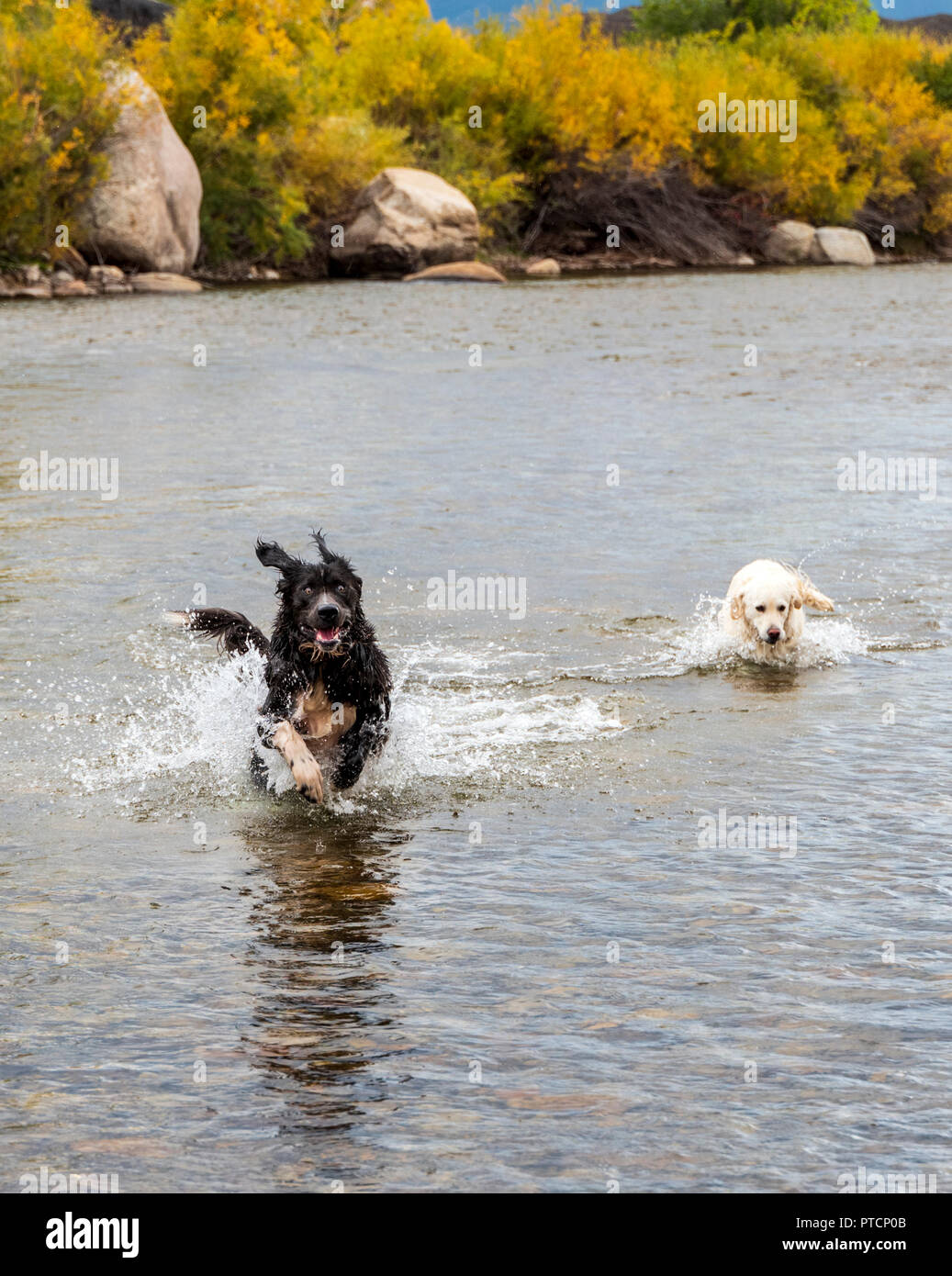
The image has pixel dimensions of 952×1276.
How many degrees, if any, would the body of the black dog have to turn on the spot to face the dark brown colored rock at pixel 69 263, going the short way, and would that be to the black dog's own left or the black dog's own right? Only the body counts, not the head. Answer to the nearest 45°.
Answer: approximately 180°

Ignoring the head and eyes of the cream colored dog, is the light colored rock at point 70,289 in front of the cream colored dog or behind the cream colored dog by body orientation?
behind

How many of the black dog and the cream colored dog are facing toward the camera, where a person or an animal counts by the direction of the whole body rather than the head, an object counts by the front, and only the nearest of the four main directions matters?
2

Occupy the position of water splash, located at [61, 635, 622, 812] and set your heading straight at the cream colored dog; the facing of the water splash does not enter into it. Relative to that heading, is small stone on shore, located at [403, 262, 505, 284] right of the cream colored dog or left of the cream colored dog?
left

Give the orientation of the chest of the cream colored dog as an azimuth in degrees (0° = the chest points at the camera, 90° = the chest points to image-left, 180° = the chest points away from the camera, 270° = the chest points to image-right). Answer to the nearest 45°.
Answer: approximately 0°

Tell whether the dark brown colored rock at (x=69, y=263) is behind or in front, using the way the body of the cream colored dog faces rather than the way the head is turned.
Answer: behind

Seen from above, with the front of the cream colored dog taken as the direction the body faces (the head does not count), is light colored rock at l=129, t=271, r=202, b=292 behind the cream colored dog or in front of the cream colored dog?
behind

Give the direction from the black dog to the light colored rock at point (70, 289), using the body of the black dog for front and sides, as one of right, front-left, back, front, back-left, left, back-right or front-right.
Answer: back

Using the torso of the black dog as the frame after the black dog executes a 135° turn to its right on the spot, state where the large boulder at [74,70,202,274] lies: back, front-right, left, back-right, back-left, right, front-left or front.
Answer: front-right

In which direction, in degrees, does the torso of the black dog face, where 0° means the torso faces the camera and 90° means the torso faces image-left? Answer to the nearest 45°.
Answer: approximately 0°

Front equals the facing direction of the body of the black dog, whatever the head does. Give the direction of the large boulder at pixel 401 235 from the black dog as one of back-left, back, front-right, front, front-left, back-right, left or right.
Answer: back
